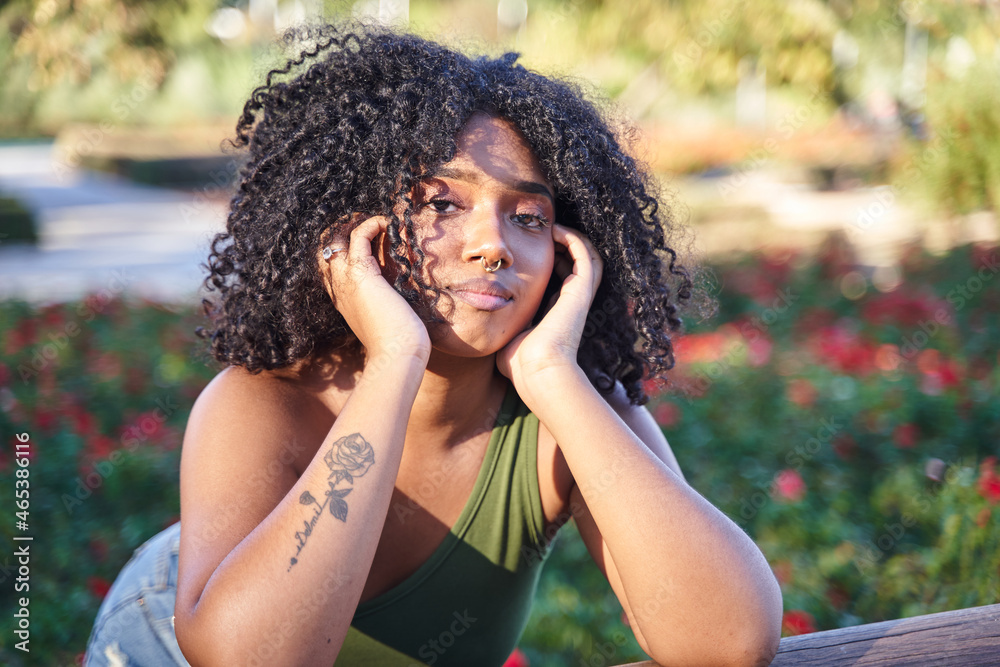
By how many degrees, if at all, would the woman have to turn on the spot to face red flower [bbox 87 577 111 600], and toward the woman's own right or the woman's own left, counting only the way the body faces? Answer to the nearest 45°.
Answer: approximately 180°

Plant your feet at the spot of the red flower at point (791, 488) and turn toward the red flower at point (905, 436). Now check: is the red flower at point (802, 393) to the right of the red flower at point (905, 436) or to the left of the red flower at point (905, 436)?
left

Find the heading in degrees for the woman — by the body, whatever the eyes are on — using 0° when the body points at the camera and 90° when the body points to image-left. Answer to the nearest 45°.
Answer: approximately 315°

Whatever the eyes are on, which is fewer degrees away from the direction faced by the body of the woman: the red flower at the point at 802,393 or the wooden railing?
the wooden railing

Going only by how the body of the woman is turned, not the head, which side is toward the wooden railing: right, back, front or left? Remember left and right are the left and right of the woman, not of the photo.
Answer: front

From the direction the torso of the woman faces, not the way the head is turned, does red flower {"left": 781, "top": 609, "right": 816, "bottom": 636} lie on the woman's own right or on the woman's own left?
on the woman's own left

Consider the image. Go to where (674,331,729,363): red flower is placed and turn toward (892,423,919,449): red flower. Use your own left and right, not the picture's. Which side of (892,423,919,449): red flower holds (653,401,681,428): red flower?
right

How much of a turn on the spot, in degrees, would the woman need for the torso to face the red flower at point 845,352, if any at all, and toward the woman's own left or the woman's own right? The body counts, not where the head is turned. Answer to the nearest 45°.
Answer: approximately 90° to the woman's own left
